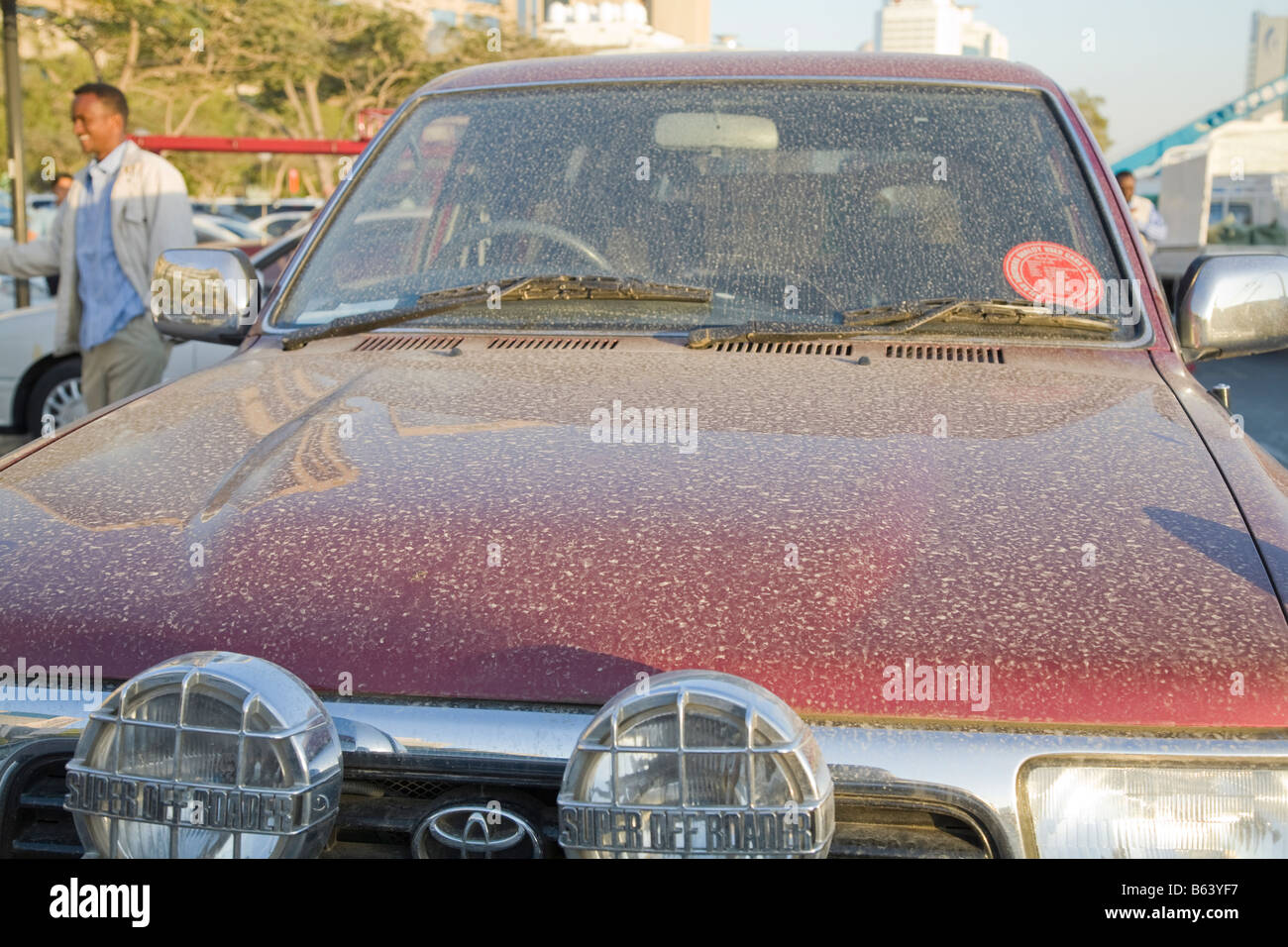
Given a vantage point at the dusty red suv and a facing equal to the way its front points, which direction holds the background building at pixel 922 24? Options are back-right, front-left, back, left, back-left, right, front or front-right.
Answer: back

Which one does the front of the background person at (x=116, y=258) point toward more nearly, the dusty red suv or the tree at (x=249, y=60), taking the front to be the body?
the dusty red suv

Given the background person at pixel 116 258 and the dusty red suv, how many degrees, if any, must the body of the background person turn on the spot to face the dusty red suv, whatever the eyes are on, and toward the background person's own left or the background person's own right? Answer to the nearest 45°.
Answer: approximately 45° to the background person's own left

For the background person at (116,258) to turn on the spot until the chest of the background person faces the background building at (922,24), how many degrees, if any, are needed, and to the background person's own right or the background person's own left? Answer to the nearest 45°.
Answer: approximately 180°

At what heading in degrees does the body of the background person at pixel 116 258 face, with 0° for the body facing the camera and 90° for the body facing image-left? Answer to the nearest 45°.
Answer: approximately 45°

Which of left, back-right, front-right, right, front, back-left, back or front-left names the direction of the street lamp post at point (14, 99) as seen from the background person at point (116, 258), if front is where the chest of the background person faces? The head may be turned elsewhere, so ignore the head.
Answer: back-right

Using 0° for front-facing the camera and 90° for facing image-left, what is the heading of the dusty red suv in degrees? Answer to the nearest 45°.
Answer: approximately 0°

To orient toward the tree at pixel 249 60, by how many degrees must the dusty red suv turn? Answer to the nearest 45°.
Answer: approximately 180°

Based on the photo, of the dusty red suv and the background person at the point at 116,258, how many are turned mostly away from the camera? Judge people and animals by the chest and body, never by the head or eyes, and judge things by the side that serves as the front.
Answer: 0
